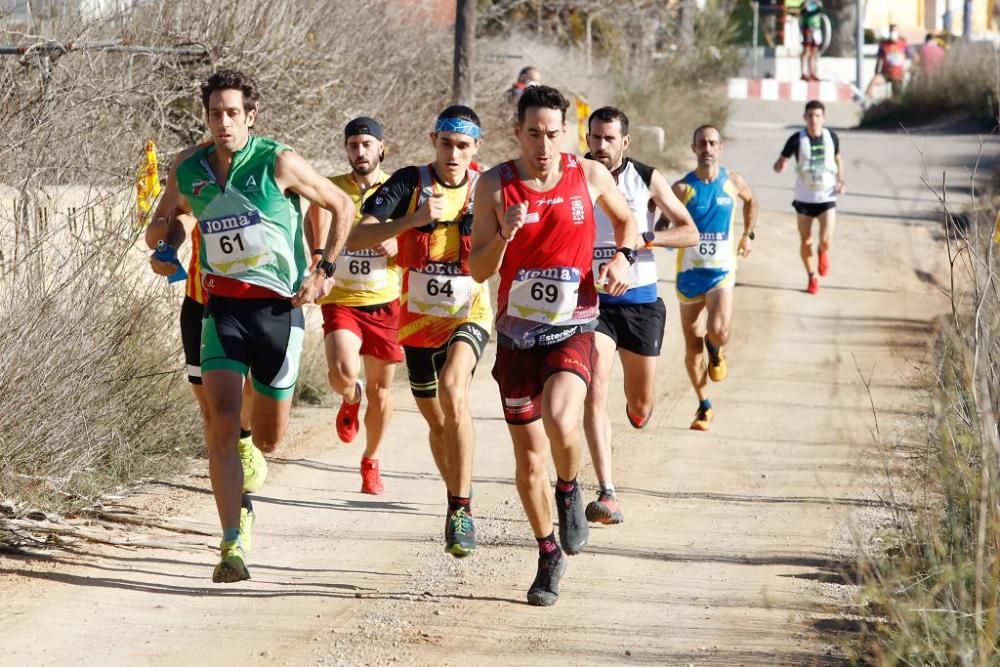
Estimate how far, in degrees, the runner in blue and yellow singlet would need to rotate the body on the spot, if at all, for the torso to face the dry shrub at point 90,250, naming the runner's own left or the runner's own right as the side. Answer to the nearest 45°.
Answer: approximately 45° to the runner's own right

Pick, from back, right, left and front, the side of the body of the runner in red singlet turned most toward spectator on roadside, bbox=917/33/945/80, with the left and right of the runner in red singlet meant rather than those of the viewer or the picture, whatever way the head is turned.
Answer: back

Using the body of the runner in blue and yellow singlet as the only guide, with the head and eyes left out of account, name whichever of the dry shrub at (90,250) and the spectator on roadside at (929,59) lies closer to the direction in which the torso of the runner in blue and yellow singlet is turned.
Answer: the dry shrub

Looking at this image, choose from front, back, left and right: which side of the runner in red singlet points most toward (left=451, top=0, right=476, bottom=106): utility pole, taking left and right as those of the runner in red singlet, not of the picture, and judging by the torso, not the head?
back

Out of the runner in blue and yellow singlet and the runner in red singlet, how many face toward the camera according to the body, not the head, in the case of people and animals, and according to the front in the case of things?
2

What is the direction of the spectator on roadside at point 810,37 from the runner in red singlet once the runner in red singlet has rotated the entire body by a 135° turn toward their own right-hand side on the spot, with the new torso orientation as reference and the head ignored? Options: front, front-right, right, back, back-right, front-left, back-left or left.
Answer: front-right

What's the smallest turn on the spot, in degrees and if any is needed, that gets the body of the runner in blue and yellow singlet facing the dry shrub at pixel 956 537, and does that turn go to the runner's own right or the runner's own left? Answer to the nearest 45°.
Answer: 0° — they already face it

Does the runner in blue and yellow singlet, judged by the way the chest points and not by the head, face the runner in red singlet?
yes

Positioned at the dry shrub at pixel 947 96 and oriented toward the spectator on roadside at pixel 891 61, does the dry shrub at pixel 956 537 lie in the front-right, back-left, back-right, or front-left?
back-left

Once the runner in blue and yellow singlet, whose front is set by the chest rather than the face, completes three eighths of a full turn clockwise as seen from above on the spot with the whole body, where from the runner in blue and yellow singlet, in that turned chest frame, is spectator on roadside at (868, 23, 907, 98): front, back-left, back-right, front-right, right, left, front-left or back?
front-right

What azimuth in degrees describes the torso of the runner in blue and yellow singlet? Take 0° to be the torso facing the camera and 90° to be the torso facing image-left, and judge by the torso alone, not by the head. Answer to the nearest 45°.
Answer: approximately 0°
